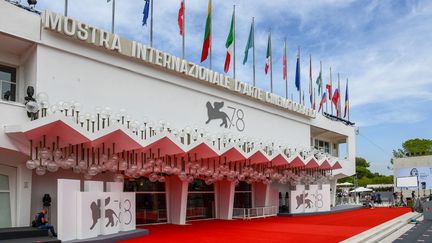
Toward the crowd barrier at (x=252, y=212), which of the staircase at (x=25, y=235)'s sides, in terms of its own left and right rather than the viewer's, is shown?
left

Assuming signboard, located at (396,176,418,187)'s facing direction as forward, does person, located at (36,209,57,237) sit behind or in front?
in front

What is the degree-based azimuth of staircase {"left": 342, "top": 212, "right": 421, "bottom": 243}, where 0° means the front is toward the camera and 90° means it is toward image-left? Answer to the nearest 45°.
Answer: approximately 315°

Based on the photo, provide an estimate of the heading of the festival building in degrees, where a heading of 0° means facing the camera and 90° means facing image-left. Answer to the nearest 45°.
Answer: approximately 315°

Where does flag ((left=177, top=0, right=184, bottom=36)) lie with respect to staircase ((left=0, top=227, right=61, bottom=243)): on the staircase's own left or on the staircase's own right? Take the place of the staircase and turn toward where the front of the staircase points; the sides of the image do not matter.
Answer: on the staircase's own left

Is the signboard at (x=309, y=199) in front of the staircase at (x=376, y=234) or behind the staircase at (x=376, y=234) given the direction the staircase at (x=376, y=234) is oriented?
behind

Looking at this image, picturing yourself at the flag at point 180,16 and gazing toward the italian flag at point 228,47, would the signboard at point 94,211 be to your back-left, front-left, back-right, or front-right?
back-right
